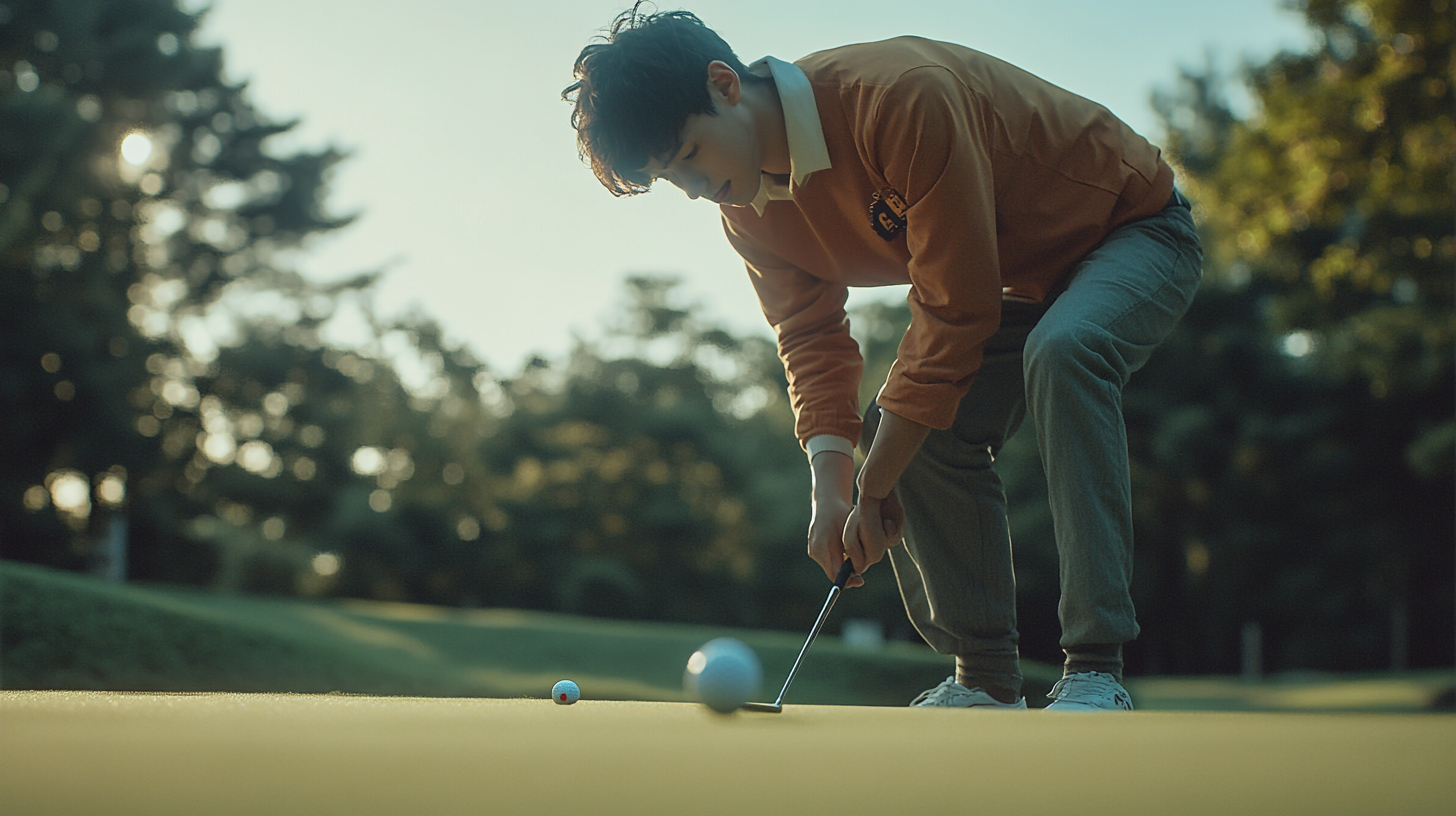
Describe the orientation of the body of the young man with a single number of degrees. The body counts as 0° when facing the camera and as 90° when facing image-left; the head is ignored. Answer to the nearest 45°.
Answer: approximately 45°
